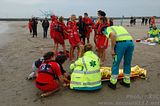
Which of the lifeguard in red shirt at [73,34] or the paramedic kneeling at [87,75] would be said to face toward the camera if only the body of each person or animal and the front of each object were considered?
the lifeguard in red shirt

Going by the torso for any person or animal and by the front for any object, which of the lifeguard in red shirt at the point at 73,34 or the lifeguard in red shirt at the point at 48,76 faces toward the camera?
the lifeguard in red shirt at the point at 73,34

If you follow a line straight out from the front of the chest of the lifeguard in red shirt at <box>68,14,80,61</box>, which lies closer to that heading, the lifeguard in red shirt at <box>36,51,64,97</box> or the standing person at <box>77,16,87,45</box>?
the lifeguard in red shirt

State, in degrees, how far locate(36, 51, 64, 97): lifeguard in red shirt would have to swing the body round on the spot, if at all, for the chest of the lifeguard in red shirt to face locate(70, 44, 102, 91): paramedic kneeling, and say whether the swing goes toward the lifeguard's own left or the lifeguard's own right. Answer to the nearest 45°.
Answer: approximately 45° to the lifeguard's own right

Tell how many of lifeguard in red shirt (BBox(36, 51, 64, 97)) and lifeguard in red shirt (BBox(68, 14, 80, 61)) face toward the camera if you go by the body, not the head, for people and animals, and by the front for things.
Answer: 1

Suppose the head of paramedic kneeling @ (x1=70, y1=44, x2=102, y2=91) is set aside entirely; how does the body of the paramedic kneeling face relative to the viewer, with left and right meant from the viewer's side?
facing away from the viewer and to the left of the viewer

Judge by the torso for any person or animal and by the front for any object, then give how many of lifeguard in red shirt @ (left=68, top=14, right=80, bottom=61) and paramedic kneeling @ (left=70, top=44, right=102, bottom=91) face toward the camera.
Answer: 1

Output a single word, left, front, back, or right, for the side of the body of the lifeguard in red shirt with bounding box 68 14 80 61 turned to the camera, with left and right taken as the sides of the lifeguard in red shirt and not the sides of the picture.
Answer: front

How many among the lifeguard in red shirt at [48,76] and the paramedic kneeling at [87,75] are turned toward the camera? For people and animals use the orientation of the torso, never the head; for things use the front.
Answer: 0

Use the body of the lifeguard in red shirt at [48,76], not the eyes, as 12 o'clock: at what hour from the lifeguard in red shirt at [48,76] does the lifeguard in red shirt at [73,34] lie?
the lifeguard in red shirt at [73,34] is roughly at 11 o'clock from the lifeguard in red shirt at [48,76].

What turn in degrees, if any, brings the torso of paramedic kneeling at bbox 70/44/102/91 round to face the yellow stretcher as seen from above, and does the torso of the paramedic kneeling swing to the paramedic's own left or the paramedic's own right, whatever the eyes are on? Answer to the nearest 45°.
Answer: approximately 90° to the paramedic's own right

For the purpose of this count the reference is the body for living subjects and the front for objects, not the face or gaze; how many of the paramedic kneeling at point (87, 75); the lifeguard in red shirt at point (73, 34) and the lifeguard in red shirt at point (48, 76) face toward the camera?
1

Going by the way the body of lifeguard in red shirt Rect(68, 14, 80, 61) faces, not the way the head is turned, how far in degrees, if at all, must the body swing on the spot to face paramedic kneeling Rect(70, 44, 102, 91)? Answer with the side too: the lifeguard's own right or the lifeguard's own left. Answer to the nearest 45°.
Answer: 0° — they already face them

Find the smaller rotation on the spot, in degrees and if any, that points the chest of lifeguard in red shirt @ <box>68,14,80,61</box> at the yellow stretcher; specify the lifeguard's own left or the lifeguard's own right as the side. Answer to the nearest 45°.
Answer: approximately 45° to the lifeguard's own left

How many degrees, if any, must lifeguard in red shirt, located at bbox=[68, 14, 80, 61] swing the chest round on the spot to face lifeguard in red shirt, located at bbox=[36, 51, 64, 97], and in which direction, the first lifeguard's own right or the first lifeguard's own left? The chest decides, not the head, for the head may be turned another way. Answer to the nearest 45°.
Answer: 0° — they already face them

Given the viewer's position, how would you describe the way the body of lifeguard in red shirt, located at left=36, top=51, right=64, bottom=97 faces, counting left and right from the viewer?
facing away from the viewer and to the right of the viewer

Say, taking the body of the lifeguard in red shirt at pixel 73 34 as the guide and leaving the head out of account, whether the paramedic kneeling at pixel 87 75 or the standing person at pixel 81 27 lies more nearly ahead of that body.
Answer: the paramedic kneeling

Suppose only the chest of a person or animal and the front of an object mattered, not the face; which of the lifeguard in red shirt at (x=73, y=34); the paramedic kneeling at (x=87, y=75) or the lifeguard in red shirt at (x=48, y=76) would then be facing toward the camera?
the lifeguard in red shirt at (x=73, y=34)
